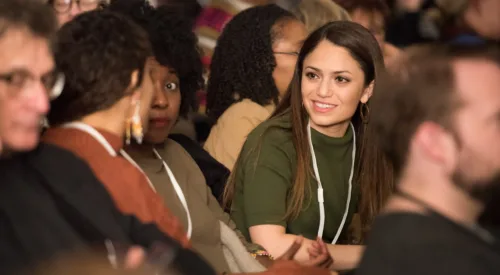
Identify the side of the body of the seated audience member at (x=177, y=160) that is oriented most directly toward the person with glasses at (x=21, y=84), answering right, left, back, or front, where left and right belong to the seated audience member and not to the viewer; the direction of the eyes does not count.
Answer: right

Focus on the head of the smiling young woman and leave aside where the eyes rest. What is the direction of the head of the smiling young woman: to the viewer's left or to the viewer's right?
to the viewer's left

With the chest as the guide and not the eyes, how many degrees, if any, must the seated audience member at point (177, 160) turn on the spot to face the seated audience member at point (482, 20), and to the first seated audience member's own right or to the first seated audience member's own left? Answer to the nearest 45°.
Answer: approximately 90° to the first seated audience member's own left
